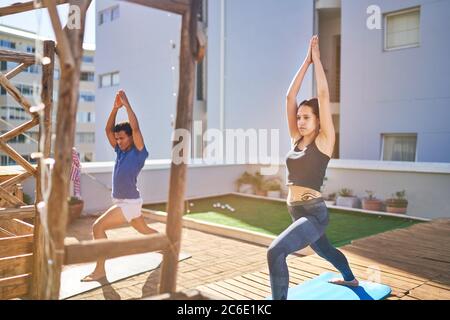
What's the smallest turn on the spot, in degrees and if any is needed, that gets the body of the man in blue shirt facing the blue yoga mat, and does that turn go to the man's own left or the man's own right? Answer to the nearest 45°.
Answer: approximately 90° to the man's own left

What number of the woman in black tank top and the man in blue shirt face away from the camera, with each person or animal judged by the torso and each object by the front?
0

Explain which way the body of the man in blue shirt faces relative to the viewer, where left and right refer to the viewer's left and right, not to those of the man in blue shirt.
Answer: facing the viewer and to the left of the viewer

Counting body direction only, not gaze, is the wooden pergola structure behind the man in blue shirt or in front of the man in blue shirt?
in front

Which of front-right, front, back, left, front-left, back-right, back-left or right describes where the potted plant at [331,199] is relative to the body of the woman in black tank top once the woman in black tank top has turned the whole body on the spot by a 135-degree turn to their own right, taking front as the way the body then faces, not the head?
front

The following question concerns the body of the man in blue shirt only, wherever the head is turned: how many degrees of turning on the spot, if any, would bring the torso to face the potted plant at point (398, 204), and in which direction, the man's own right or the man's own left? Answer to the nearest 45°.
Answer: approximately 180°

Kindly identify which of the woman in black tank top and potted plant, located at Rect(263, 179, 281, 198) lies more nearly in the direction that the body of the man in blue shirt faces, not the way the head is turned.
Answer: the woman in black tank top

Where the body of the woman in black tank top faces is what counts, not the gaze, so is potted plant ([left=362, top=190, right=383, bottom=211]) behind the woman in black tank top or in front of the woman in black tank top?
behind

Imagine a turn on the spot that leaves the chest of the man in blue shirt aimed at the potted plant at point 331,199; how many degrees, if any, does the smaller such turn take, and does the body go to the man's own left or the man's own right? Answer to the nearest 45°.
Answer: approximately 180°

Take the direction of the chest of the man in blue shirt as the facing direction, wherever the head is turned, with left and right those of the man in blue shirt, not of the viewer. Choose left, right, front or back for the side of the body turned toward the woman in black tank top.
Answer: left

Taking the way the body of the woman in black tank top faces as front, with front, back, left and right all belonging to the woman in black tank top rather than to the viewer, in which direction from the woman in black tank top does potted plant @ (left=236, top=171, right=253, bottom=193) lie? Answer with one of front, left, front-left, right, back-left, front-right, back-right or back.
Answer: back-right

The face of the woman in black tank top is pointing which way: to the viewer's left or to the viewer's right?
to the viewer's left

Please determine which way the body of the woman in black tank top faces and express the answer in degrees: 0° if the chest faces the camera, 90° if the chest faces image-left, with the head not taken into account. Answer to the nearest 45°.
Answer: approximately 45°
